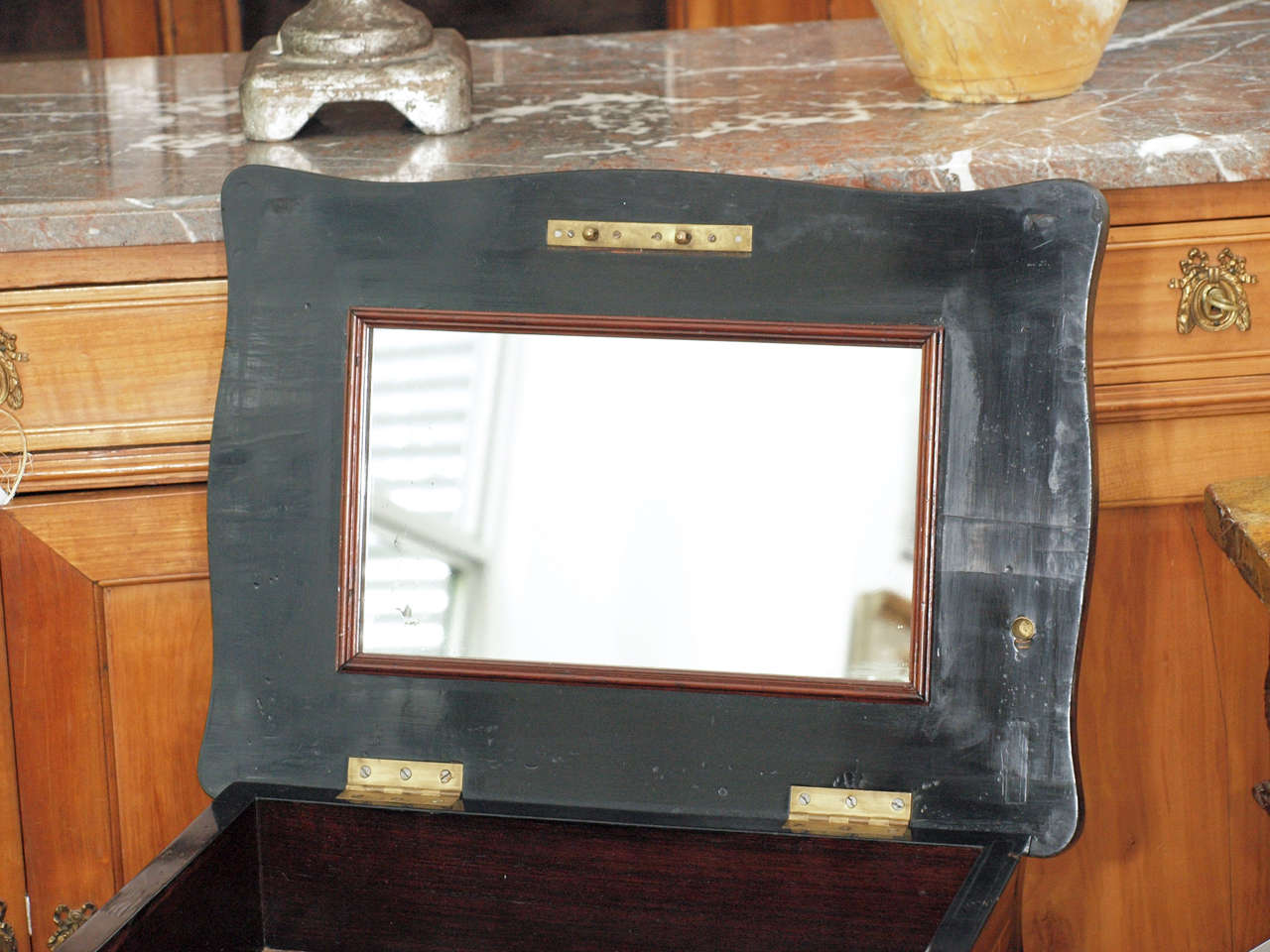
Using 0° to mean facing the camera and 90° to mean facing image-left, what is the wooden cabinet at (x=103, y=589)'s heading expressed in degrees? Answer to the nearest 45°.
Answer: approximately 0°

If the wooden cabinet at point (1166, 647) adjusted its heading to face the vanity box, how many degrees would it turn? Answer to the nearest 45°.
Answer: approximately 45° to its right

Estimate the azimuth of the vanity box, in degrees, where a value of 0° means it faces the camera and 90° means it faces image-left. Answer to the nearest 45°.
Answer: approximately 0°

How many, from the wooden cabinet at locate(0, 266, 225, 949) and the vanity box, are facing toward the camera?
2
